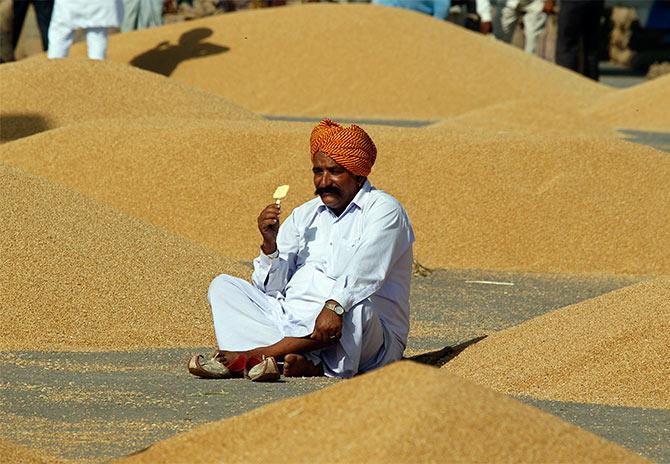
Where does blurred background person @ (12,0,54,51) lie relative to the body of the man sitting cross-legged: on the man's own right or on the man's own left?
on the man's own right

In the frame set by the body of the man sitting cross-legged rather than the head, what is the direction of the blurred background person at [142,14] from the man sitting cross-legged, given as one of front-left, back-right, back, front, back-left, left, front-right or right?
back-right

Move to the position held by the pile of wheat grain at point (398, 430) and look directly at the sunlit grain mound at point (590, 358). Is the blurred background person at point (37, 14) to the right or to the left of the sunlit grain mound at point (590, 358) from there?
left

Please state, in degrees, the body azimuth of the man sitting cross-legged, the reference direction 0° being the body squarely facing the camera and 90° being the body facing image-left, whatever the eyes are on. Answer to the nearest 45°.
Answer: approximately 45°

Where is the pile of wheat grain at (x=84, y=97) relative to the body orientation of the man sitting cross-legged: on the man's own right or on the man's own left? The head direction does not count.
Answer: on the man's own right

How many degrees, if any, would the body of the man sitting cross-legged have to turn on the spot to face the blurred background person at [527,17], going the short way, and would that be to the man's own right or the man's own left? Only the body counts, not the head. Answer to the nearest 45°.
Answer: approximately 135° to the man's own right

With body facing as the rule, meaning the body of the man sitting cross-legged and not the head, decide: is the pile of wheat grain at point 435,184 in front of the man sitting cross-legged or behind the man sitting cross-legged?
behind
